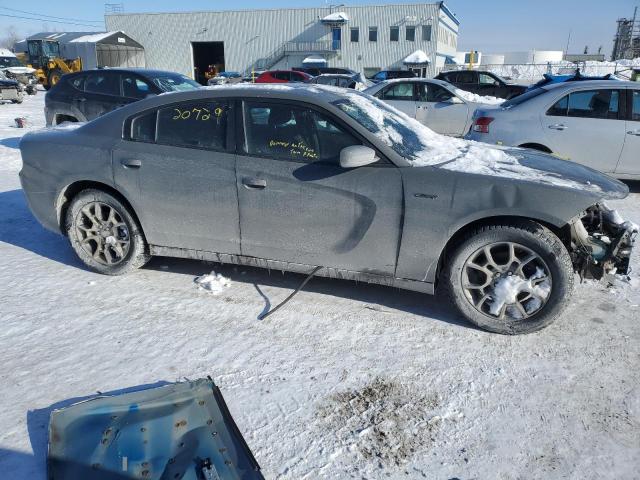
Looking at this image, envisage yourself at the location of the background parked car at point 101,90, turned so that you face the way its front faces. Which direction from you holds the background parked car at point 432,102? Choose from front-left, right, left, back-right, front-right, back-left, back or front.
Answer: front-left

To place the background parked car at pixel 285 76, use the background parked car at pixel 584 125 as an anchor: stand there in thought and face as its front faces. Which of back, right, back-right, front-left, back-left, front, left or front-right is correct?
back-left

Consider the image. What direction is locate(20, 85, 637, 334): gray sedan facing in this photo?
to the viewer's right

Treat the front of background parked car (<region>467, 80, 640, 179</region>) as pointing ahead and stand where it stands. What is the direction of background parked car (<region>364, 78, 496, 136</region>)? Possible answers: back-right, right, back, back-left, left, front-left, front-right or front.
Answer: back-left

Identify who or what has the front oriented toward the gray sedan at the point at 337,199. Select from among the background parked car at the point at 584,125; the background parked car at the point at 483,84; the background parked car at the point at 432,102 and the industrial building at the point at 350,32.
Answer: the industrial building

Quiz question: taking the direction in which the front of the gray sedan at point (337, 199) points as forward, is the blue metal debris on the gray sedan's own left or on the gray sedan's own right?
on the gray sedan's own right

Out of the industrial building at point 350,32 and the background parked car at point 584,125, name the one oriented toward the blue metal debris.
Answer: the industrial building

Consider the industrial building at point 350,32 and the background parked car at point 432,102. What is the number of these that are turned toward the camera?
1

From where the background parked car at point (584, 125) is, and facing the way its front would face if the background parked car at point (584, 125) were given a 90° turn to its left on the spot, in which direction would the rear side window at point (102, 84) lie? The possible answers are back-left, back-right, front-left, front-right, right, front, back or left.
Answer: left

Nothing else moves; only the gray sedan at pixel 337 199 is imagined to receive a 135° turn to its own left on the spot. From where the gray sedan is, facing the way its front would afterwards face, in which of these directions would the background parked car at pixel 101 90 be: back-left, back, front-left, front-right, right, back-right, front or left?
front

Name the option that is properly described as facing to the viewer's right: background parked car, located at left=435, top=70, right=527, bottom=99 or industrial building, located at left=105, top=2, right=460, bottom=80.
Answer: the background parked car

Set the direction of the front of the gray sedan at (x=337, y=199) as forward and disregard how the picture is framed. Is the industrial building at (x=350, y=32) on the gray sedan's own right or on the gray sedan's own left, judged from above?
on the gray sedan's own left

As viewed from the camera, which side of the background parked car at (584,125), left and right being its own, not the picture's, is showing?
right

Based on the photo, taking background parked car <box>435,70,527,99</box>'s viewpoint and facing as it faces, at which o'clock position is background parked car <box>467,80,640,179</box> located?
background parked car <box>467,80,640,179</box> is roughly at 3 o'clock from background parked car <box>435,70,527,99</box>.
